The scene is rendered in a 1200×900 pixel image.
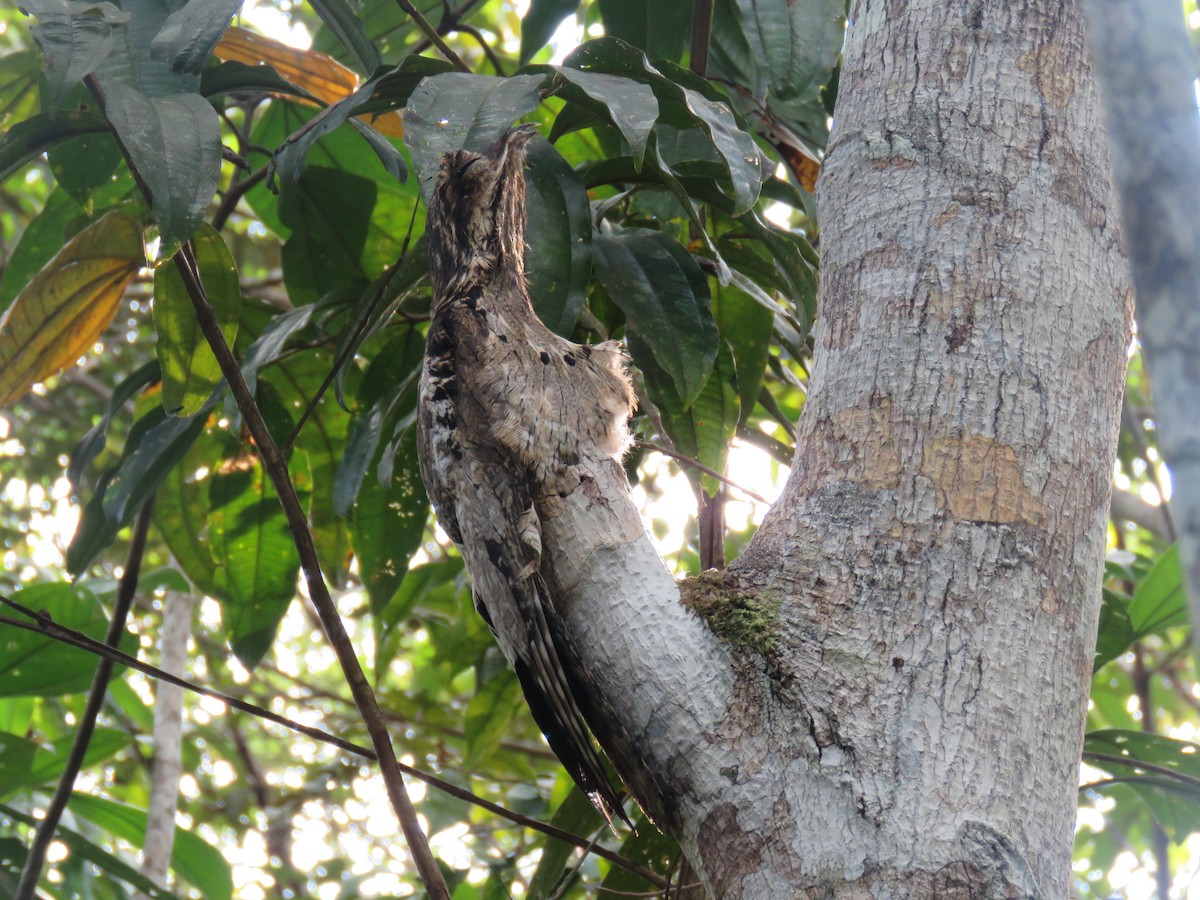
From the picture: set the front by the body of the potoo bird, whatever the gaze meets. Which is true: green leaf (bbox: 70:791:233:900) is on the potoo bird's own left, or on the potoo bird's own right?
on the potoo bird's own left

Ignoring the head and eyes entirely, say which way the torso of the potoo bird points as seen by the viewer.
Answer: to the viewer's right
